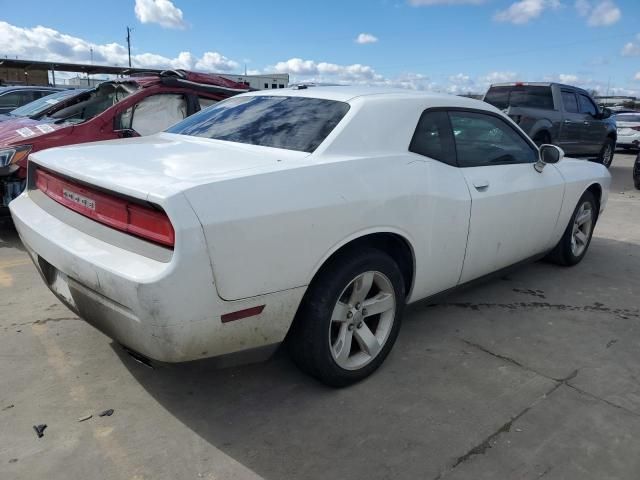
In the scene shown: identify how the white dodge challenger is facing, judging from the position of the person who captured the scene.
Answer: facing away from the viewer and to the right of the viewer

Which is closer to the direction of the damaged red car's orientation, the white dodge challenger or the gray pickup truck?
the white dodge challenger

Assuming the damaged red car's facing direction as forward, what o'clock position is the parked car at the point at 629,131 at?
The parked car is roughly at 7 o'clock from the damaged red car.

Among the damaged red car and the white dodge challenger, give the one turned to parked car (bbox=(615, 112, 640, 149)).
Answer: the white dodge challenger

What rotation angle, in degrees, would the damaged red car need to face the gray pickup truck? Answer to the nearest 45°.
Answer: approximately 135° to its left

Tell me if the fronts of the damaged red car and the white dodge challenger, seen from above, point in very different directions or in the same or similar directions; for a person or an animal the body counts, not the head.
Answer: very different directions

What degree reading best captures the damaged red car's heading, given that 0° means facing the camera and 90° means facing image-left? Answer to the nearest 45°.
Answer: approximately 45°

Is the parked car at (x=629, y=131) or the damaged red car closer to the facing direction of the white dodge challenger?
the parked car

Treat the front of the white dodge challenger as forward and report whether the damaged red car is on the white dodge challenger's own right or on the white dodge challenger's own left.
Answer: on the white dodge challenger's own left

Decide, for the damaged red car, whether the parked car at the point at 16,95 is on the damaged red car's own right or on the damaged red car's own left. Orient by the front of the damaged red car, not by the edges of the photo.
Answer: on the damaged red car's own right
